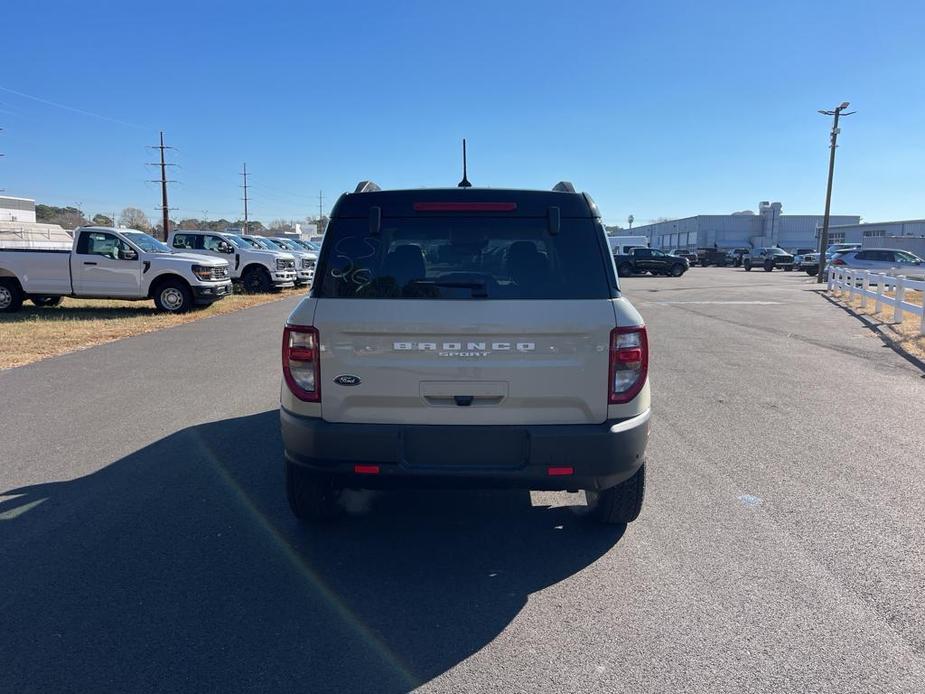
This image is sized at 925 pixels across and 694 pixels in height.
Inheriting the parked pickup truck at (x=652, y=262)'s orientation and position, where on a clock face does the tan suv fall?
The tan suv is roughly at 3 o'clock from the parked pickup truck.

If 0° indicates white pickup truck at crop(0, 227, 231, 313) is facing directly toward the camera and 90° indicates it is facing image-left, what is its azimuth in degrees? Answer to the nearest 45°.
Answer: approximately 315°

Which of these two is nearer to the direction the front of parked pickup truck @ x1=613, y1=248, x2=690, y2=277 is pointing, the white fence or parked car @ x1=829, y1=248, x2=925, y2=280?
the parked car

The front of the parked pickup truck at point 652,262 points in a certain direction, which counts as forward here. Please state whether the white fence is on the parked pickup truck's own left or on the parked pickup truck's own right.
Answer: on the parked pickup truck's own right

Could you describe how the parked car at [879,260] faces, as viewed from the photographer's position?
facing to the right of the viewer

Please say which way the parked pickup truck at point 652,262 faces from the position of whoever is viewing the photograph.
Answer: facing to the right of the viewer

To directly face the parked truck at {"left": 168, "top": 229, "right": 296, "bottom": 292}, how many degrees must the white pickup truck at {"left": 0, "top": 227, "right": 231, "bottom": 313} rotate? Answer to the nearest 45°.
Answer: approximately 90° to its left

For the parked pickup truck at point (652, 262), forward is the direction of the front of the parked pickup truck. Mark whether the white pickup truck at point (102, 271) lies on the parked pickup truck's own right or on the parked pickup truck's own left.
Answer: on the parked pickup truck's own right

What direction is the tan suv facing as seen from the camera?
away from the camera
